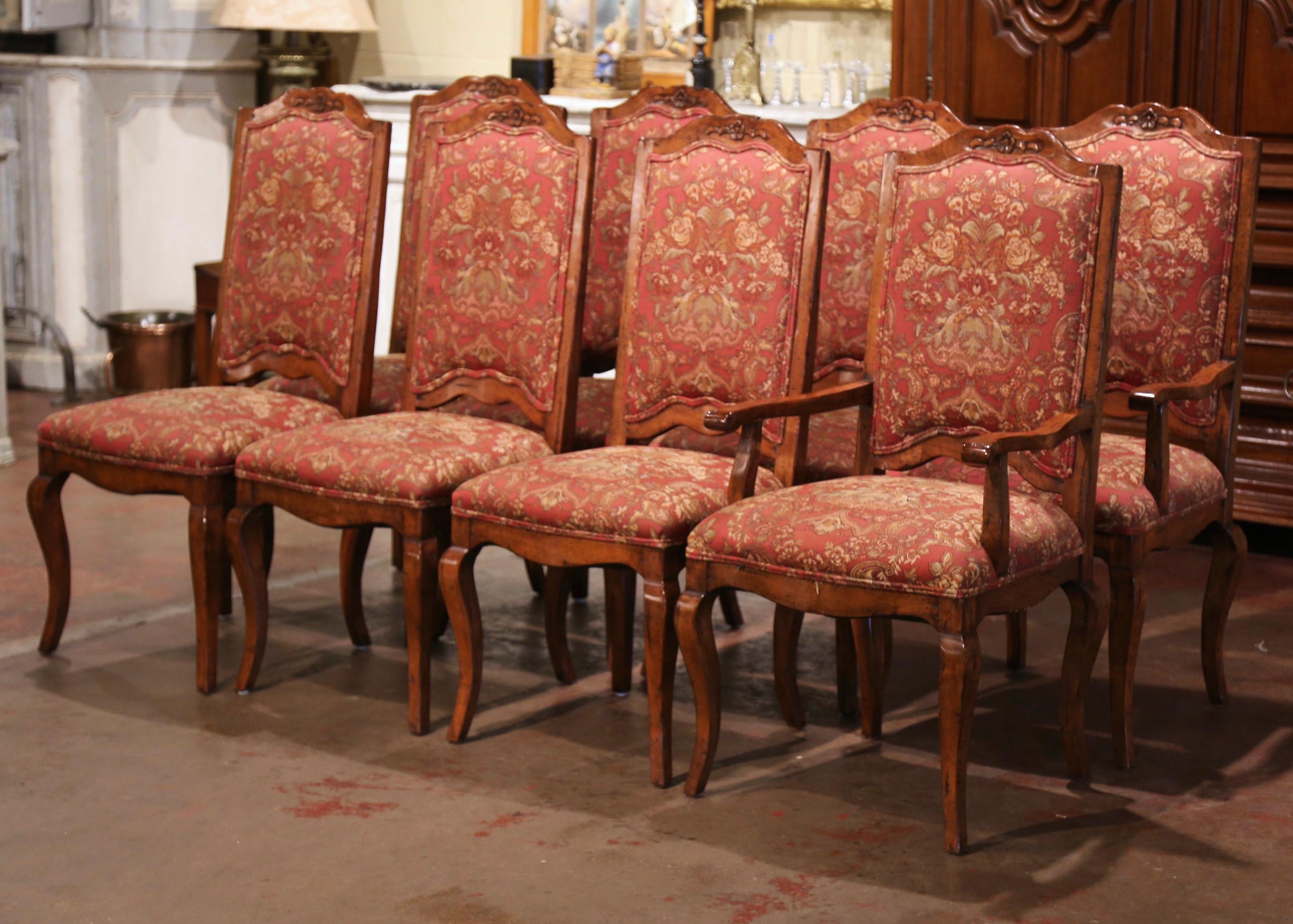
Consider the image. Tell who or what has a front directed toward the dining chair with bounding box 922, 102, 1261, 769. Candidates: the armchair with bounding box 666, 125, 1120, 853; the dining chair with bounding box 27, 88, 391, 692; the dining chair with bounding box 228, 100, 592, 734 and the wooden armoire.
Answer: the wooden armoire

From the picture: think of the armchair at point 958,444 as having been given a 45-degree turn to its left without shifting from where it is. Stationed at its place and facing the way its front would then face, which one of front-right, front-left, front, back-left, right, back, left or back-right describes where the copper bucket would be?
back-right

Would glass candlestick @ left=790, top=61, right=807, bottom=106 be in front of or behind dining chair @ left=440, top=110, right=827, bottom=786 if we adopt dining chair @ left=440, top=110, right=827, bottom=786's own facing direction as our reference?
behind

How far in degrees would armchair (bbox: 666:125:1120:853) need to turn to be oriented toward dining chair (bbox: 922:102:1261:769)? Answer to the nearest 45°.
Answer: approximately 180°

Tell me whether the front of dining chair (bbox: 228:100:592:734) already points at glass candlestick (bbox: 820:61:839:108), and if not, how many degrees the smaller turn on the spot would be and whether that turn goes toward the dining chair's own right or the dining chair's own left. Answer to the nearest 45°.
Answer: approximately 180°

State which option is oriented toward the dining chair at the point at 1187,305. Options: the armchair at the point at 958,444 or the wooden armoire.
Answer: the wooden armoire

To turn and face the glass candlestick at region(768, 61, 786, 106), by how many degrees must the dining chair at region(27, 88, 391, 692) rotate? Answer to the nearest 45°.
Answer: approximately 180°

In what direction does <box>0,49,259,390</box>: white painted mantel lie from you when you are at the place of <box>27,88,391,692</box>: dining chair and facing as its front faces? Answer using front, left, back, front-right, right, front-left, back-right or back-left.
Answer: back-right

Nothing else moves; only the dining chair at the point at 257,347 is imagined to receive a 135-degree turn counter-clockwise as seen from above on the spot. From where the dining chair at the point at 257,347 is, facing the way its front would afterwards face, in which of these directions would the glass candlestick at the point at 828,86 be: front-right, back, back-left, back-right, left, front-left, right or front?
front-left

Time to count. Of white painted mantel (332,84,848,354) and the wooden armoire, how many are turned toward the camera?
2

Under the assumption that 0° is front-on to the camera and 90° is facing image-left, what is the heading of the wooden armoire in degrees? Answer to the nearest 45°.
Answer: approximately 0°

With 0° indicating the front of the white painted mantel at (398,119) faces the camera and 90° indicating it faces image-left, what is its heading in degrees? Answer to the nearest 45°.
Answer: approximately 0°

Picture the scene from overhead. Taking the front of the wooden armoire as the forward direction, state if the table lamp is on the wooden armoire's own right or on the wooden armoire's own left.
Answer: on the wooden armoire's own right
